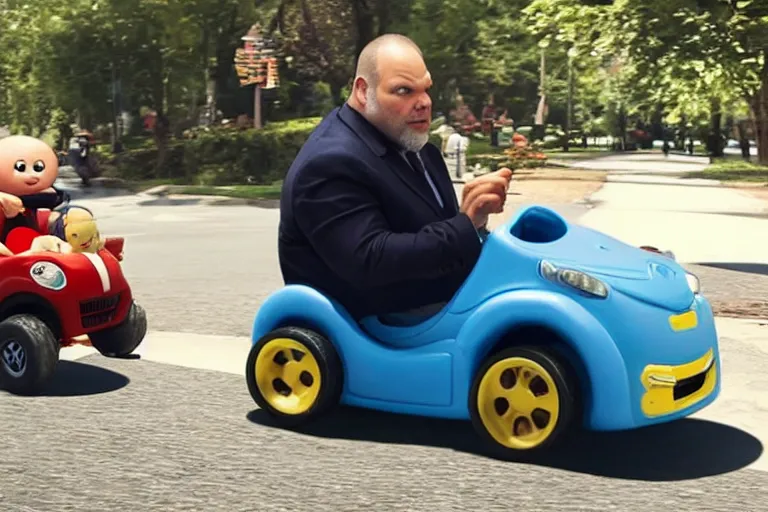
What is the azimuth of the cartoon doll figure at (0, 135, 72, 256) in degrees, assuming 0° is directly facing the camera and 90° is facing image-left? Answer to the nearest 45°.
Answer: approximately 315°

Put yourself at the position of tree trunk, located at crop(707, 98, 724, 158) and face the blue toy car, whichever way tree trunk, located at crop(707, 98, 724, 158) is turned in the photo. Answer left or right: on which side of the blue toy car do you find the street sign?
right

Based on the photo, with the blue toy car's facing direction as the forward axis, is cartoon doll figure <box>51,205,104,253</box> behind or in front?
behind

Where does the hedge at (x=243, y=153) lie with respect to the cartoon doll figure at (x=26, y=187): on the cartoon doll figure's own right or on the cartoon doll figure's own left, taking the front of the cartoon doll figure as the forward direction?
on the cartoon doll figure's own left

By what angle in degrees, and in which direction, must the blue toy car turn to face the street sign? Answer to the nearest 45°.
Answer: approximately 135° to its left

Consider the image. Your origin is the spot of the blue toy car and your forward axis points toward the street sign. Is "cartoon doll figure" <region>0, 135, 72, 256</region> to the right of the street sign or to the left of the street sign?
left

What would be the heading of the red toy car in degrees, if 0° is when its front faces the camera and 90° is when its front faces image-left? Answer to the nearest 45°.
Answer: approximately 315°

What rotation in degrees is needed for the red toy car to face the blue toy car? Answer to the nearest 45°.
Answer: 0° — it already faces it

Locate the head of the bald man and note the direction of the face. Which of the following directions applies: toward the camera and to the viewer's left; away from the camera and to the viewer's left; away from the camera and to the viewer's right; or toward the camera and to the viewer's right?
toward the camera and to the viewer's right

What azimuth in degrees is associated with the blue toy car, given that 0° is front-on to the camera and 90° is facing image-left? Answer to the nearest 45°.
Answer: approximately 315°

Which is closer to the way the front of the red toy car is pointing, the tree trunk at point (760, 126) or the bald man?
the bald man

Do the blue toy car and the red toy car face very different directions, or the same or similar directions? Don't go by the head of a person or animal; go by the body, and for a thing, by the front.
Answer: same or similar directions

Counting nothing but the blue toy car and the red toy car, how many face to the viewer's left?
0

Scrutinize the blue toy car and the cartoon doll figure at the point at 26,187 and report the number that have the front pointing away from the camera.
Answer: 0

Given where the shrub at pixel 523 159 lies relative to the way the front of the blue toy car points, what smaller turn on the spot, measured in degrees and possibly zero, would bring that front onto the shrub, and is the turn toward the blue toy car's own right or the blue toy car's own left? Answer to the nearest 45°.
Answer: approximately 135° to the blue toy car's own left
